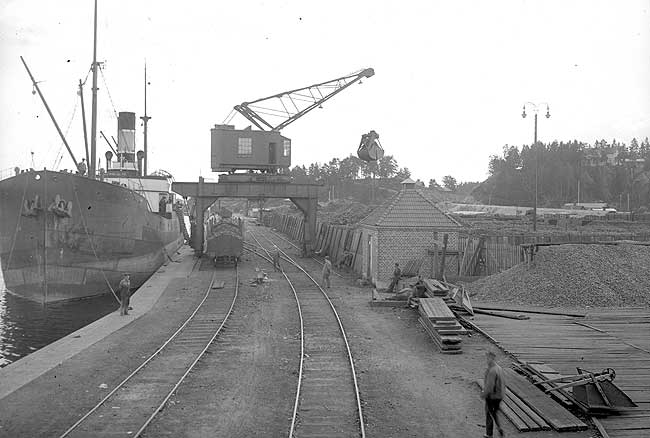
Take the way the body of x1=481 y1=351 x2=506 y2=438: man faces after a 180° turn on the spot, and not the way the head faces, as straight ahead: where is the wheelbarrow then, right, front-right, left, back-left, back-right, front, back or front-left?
front-left

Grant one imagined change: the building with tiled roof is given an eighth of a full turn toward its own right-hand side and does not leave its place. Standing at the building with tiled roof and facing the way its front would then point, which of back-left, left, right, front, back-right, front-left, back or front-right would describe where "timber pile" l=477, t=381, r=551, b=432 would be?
back-left

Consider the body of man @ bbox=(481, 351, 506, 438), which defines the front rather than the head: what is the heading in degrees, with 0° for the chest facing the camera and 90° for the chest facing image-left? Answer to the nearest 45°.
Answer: approximately 90°

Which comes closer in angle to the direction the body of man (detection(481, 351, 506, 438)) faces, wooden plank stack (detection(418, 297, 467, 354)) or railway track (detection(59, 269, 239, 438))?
the railway track

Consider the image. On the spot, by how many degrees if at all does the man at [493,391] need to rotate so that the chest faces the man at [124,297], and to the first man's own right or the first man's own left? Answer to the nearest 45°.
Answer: approximately 45° to the first man's own right

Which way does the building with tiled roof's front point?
to the viewer's left

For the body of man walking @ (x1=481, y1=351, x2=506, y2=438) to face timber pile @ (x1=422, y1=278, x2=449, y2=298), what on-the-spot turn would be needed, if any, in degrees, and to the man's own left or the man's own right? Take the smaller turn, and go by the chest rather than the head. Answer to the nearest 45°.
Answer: approximately 90° to the man's own right
